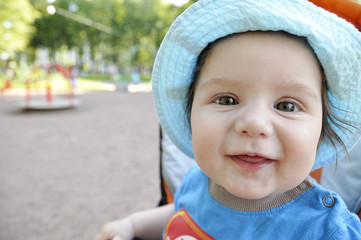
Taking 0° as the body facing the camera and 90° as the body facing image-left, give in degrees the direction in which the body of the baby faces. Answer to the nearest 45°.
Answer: approximately 0°

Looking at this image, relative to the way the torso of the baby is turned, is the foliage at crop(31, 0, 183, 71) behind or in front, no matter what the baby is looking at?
behind
